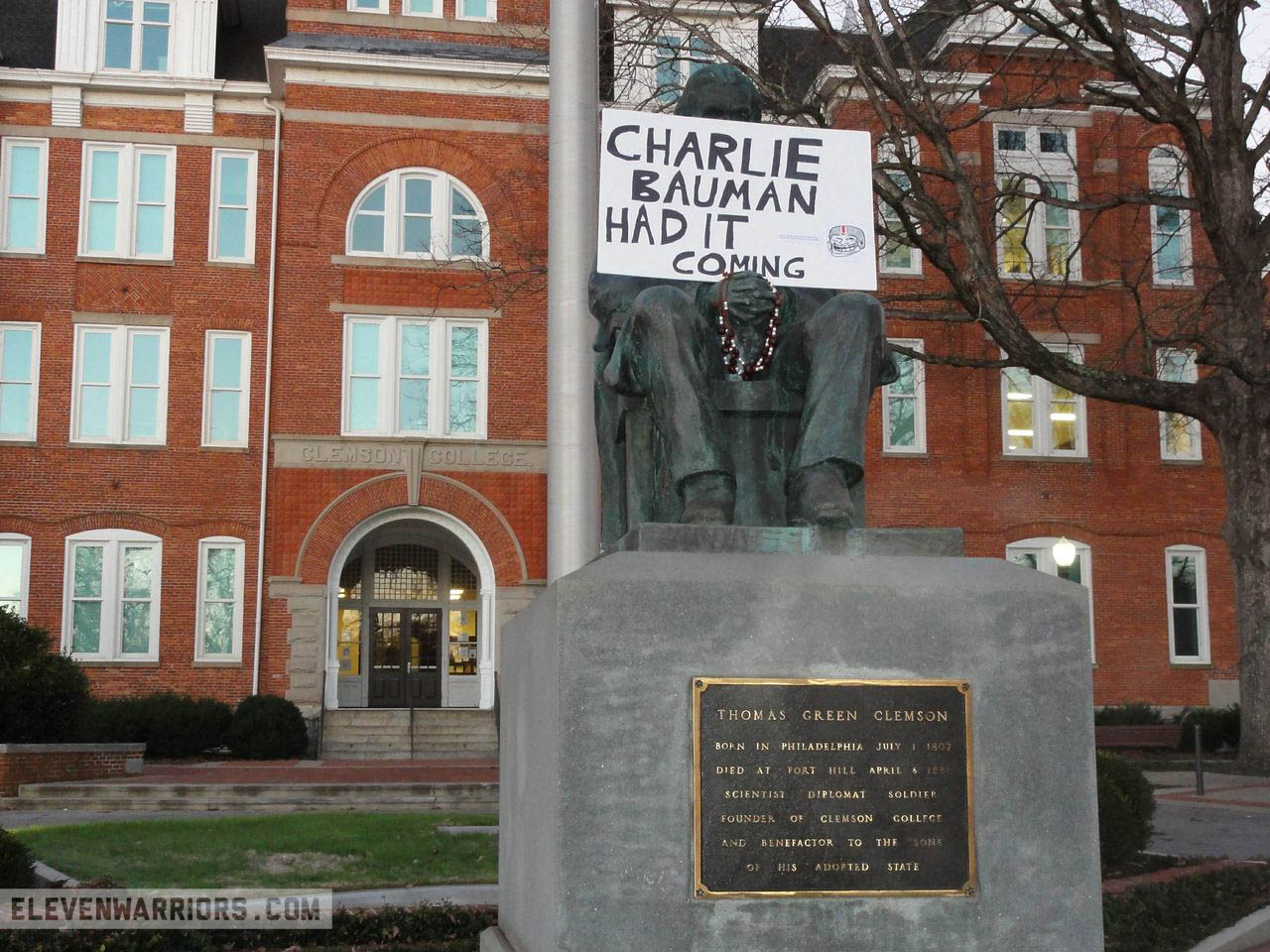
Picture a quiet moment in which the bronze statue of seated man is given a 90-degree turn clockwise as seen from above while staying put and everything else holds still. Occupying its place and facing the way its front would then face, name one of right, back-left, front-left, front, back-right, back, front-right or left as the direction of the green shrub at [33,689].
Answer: front-right

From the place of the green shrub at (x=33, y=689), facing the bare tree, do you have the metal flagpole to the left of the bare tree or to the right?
right

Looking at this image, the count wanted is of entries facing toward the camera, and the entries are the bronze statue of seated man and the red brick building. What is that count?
2

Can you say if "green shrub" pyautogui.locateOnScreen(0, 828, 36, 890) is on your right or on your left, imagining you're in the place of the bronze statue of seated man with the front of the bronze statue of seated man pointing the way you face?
on your right

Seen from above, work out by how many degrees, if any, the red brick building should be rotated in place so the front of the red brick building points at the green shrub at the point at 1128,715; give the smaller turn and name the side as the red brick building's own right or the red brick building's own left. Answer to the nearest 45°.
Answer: approximately 90° to the red brick building's own left

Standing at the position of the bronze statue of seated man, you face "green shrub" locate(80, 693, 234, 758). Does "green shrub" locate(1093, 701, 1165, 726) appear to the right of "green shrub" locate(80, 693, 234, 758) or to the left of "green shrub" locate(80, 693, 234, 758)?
right

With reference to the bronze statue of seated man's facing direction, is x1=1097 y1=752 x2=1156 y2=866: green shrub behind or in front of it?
behind

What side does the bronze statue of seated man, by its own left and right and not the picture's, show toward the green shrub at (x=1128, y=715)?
back

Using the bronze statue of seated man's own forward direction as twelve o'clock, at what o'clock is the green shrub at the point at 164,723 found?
The green shrub is roughly at 5 o'clock from the bronze statue of seated man.

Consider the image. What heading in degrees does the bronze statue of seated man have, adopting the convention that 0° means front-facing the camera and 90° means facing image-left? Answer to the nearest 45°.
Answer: approximately 0°

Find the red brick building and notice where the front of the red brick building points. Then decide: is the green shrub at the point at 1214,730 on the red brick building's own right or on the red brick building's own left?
on the red brick building's own left
